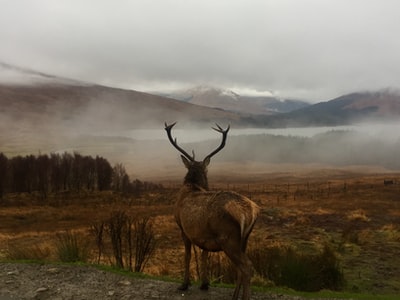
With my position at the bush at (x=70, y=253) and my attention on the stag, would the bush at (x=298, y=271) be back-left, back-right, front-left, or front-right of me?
front-left

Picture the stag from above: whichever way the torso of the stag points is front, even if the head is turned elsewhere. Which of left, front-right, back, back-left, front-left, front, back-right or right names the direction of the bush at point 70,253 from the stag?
front

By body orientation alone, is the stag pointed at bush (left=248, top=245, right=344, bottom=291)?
no

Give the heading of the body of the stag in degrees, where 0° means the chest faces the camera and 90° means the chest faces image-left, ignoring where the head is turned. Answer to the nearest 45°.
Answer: approximately 135°
